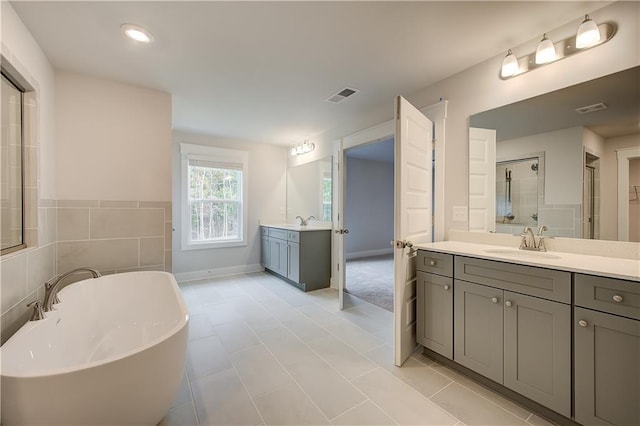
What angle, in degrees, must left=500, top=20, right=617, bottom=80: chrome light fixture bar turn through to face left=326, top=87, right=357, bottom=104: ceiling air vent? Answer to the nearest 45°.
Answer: approximately 45° to its right

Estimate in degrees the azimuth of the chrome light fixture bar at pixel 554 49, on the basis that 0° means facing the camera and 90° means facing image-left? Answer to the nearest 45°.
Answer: approximately 45°

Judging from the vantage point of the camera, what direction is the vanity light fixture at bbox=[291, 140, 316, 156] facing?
facing the viewer and to the left of the viewer

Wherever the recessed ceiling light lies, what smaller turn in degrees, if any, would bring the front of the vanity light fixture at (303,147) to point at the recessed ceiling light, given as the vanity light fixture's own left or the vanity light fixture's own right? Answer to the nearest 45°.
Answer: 0° — it already faces it

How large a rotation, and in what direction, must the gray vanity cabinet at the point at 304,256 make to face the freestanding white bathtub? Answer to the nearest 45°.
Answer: approximately 45° to its left

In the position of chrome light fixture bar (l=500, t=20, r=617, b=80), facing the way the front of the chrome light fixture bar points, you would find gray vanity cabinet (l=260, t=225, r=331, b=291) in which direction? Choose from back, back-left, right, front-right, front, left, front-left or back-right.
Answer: front-right

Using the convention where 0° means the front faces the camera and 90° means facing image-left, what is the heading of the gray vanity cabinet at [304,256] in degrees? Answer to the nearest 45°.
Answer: approximately 45°

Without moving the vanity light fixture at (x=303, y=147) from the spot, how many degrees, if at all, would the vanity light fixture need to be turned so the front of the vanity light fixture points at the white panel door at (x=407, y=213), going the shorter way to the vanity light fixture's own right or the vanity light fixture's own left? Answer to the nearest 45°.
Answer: approximately 45° to the vanity light fixture's own left

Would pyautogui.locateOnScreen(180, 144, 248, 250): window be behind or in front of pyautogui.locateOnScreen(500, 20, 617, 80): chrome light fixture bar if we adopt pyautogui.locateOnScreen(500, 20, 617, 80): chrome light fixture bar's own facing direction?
in front

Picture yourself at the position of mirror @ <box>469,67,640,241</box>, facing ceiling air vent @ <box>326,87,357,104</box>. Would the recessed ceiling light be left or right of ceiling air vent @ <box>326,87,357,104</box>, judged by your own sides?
left

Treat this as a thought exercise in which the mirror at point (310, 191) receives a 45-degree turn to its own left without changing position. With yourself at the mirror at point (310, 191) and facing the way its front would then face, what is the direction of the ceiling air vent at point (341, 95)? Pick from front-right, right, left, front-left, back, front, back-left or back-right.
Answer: front

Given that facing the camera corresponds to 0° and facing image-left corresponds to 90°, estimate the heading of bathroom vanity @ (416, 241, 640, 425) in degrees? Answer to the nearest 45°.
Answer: approximately 45°
